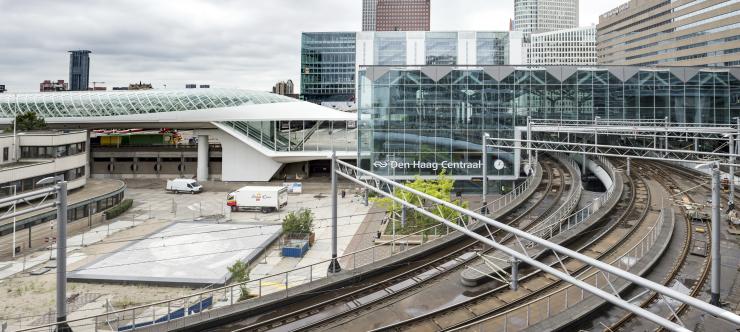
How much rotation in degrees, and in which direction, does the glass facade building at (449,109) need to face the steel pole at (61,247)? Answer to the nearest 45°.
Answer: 0° — it already faces it

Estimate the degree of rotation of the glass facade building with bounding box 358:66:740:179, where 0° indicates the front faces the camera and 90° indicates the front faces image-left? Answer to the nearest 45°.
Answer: approximately 0°

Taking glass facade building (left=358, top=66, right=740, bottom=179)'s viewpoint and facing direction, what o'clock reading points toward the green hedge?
The green hedge is roughly at 2 o'clock from the glass facade building.

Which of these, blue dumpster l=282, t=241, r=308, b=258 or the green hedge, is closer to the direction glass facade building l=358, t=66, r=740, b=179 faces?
the blue dumpster

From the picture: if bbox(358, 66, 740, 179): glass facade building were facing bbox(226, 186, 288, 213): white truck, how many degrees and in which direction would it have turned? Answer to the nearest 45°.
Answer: approximately 45° to its right

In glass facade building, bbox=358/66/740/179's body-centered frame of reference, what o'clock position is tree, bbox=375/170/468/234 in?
The tree is roughly at 12 o'clock from the glass facade building.

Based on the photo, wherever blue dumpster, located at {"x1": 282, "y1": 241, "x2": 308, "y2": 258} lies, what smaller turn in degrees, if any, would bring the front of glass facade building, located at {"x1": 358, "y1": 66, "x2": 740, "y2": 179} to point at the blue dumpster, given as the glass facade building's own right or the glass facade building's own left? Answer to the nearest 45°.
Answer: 0° — it already faces it

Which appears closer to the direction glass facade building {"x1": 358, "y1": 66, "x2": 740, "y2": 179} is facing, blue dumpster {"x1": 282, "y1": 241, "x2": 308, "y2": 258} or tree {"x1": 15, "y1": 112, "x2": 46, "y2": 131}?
the blue dumpster
